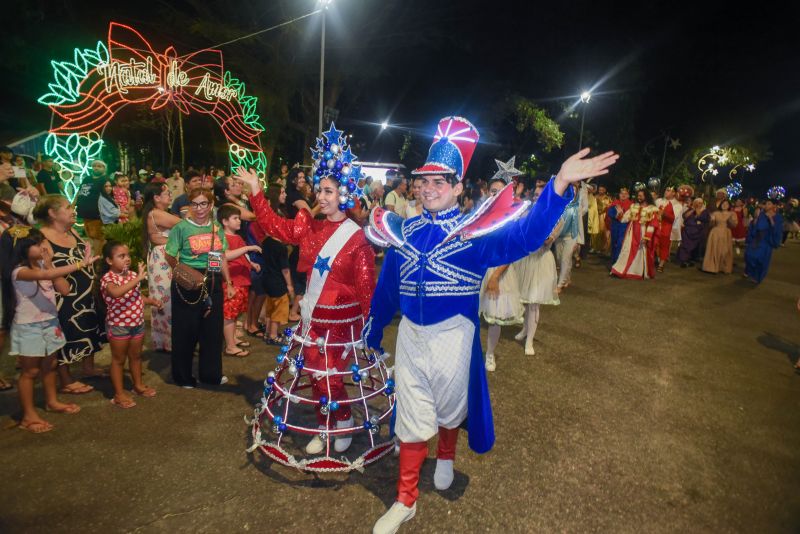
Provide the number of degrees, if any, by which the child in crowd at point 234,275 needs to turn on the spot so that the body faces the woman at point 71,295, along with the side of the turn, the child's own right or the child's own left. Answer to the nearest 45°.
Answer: approximately 135° to the child's own right

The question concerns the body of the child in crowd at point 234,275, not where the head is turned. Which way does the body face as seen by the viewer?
to the viewer's right

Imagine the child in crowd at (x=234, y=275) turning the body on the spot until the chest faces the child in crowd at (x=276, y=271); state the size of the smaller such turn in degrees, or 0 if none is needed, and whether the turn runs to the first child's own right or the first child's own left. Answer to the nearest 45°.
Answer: approximately 45° to the first child's own left

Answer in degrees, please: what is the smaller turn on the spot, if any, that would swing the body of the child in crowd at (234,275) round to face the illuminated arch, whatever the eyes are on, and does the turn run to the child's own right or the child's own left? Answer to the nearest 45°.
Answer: approximately 135° to the child's own left

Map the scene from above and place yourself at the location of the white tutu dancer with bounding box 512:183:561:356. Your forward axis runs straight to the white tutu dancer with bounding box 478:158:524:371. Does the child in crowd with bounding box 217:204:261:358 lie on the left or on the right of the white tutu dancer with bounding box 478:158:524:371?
right

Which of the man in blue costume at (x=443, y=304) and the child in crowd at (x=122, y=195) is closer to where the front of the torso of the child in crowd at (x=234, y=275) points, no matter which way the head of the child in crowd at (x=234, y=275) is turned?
the man in blue costume
